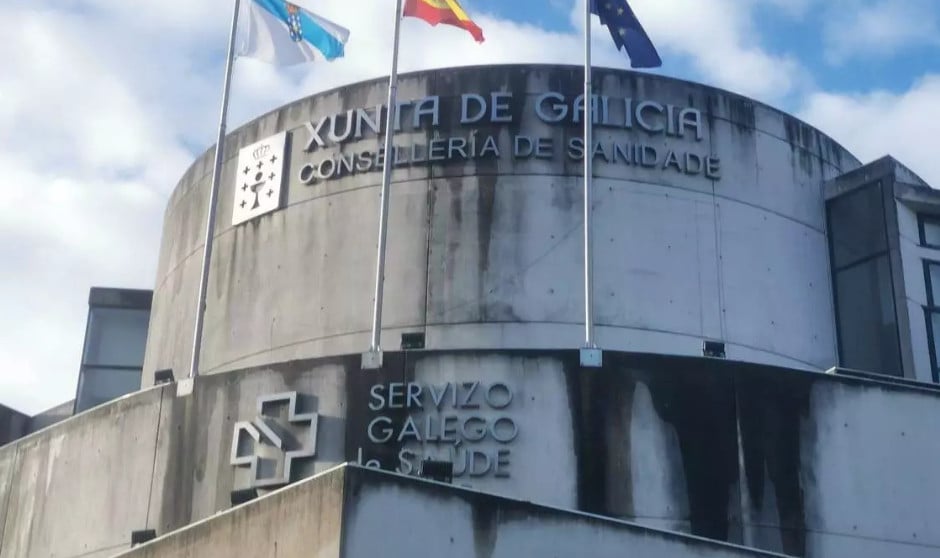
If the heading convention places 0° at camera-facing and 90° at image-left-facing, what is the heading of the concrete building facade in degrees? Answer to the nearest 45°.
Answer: approximately 0°
